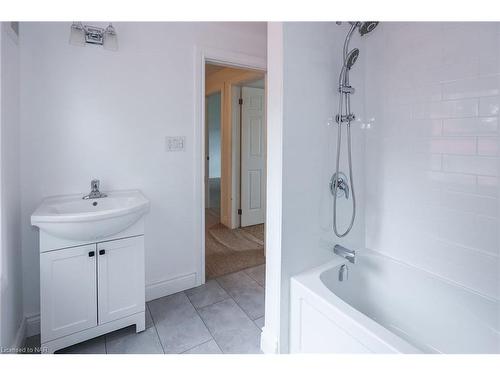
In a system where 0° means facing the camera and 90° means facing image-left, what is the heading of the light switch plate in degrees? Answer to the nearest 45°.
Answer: approximately 0°

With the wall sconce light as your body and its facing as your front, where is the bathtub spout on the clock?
The bathtub spout is roughly at 10 o'clock from the wall sconce light.

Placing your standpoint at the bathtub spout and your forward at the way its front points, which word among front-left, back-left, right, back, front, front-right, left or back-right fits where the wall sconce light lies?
back-right

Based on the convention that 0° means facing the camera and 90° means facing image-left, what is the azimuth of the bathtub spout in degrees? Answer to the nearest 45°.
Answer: approximately 315°

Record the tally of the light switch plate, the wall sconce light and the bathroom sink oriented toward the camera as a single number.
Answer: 3

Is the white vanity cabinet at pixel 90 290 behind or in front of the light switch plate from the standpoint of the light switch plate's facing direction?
in front

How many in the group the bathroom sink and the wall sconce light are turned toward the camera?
2

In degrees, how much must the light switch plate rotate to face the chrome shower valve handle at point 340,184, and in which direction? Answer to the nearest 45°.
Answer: approximately 45° to its left
